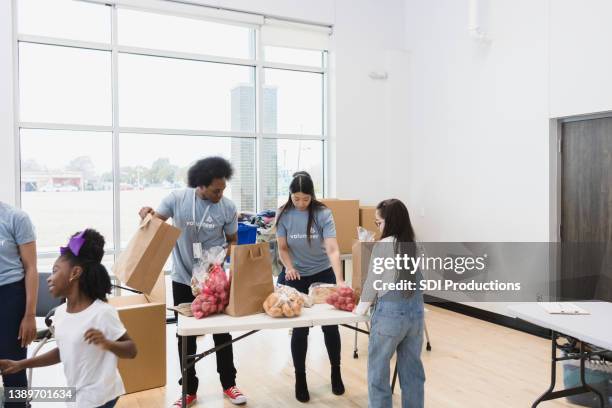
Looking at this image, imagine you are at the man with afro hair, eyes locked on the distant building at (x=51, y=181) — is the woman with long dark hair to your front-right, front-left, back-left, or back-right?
back-right

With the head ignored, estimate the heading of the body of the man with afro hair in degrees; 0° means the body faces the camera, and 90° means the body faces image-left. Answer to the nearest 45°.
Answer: approximately 0°

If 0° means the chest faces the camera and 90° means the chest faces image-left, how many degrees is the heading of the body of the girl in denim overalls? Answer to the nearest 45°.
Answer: approximately 135°

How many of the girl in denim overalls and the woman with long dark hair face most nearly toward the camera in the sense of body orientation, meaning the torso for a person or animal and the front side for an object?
1

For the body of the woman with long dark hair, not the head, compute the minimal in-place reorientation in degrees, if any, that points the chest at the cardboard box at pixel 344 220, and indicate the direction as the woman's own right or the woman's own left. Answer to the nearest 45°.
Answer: approximately 180°
